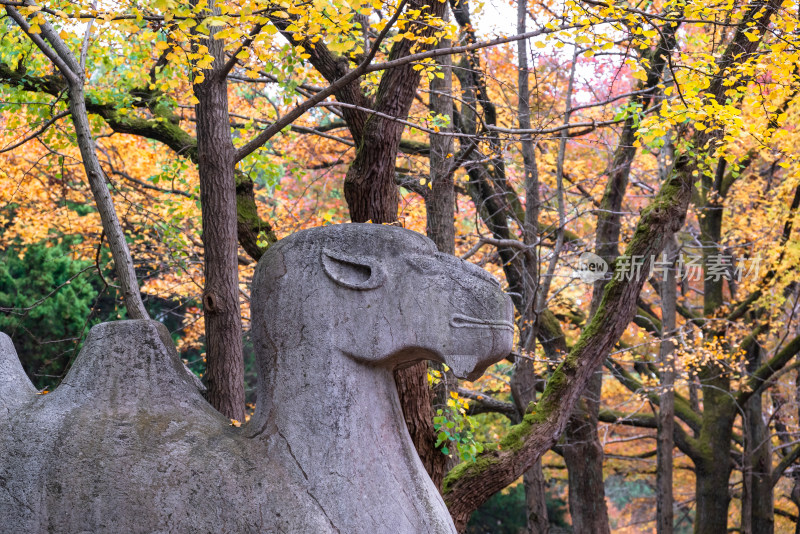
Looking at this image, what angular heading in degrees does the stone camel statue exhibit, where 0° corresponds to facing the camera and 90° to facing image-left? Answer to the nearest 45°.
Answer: approximately 270°

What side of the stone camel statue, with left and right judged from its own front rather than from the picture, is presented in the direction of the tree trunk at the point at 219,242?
left

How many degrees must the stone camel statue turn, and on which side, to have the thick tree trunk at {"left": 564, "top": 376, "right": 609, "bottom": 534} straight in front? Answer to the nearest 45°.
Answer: approximately 45° to its left

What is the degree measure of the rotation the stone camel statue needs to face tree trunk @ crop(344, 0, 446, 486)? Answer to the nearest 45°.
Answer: approximately 90° to its left

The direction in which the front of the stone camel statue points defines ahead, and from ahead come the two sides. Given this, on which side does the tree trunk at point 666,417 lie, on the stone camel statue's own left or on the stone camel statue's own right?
on the stone camel statue's own left

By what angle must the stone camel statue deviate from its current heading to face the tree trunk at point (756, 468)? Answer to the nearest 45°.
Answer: approximately 45° to its left

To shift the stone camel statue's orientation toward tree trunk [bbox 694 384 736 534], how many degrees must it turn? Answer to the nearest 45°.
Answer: approximately 45° to its left

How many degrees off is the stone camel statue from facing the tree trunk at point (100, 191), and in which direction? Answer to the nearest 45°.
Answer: approximately 135° to its left
